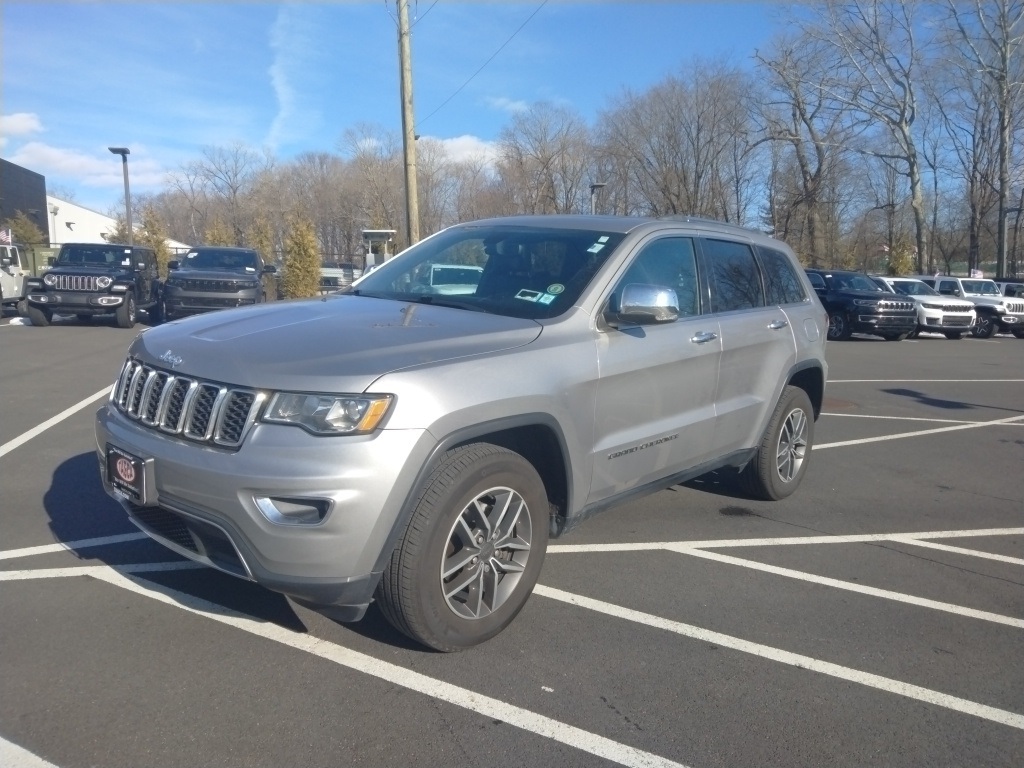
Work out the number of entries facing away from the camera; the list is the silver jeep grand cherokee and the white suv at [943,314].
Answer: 0

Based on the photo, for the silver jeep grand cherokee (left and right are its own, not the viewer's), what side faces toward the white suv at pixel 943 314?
back

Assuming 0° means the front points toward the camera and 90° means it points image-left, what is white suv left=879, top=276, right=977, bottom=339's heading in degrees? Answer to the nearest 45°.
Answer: approximately 315°

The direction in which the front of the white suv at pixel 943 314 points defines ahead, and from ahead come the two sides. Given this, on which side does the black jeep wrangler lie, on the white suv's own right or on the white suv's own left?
on the white suv's own right

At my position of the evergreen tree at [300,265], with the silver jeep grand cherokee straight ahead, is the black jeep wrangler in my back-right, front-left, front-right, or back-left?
front-right

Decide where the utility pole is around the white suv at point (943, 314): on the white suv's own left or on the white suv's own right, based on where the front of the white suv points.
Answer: on the white suv's own right

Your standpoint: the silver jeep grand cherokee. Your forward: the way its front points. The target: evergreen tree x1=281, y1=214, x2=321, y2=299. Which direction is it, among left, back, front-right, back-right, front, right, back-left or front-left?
back-right

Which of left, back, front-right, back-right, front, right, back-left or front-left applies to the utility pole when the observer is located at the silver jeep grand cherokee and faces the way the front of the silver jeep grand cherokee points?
back-right

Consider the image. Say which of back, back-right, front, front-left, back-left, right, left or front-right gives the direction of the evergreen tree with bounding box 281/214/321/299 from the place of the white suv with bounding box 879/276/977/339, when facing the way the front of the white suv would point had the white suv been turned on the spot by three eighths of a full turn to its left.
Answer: left

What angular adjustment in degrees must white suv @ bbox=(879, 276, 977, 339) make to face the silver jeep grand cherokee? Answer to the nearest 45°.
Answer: approximately 45° to its right
